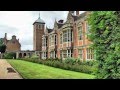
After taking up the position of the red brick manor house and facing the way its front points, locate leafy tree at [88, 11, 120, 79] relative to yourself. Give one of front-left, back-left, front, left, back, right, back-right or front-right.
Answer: front-left

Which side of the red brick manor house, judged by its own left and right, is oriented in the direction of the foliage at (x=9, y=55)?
right

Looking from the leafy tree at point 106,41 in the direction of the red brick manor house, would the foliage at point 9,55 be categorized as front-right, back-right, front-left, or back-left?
front-left

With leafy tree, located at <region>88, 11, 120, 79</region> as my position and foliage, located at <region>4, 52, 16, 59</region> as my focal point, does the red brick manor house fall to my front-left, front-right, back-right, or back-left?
front-right

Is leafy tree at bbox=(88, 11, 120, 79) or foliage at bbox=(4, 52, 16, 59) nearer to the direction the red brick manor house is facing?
the leafy tree

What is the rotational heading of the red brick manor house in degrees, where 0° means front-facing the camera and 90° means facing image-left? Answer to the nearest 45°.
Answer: approximately 45°
